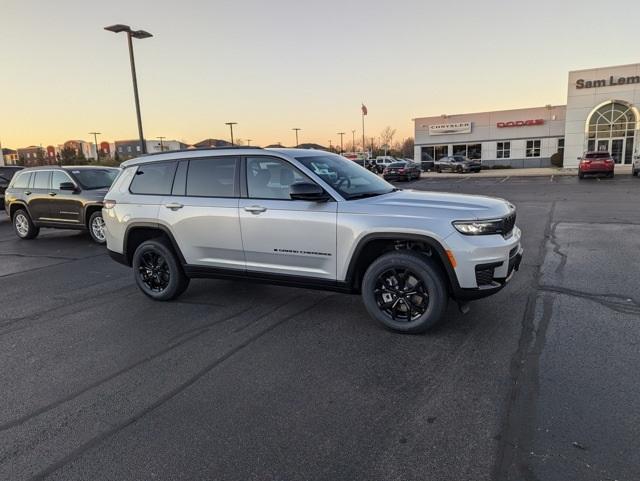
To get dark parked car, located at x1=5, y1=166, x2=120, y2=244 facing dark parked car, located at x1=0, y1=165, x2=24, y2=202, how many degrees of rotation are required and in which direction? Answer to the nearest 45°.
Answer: approximately 135° to its left

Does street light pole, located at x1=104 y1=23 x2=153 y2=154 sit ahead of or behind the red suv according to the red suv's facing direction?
behind

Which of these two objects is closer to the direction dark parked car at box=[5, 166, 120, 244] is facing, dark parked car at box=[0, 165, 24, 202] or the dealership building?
the dealership building

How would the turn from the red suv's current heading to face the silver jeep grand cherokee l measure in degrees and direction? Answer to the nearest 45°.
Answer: approximately 180°

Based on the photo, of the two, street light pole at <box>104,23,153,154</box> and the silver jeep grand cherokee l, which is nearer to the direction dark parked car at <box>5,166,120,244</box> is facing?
the silver jeep grand cherokee l

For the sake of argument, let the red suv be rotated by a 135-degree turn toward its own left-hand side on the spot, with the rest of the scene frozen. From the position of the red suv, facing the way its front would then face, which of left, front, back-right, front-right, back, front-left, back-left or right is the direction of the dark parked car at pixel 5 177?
front

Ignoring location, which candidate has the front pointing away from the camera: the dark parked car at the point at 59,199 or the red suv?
the red suv

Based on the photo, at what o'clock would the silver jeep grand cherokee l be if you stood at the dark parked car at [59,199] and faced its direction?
The silver jeep grand cherokee l is roughly at 1 o'clock from the dark parked car.

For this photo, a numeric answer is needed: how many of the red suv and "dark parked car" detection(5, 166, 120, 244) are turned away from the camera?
1

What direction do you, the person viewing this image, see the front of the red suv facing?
facing away from the viewer

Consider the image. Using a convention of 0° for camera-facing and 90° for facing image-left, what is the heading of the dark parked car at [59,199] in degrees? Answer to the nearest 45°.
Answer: approximately 315°

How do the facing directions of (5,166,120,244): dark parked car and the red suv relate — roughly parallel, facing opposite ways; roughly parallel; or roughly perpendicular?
roughly perpendicular

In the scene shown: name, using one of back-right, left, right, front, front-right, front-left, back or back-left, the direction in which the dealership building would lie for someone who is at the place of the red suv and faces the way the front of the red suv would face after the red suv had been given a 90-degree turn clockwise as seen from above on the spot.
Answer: left

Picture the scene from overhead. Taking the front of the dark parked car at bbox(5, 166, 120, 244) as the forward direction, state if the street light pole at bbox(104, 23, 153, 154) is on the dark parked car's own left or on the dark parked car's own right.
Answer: on the dark parked car's own left
